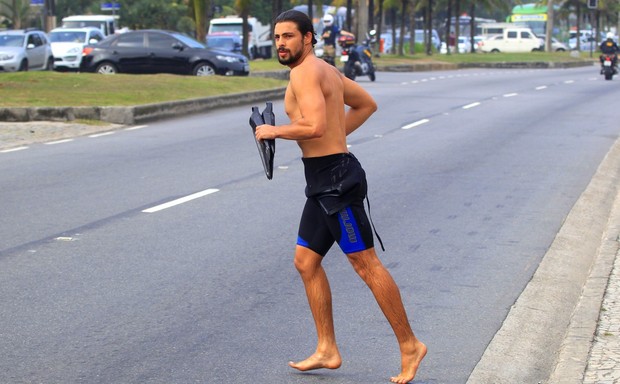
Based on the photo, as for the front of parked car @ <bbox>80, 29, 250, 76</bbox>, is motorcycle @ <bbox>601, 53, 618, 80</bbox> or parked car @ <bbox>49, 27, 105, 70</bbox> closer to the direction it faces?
the motorcycle

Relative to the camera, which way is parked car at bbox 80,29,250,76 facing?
to the viewer's right

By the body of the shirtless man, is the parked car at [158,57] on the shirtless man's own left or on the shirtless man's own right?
on the shirtless man's own right

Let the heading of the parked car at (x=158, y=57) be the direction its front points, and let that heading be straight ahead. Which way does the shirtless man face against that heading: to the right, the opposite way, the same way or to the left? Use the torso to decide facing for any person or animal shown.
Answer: the opposite way

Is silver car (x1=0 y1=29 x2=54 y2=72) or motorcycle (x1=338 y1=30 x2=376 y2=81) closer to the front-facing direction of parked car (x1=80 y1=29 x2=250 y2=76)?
the motorcycle
